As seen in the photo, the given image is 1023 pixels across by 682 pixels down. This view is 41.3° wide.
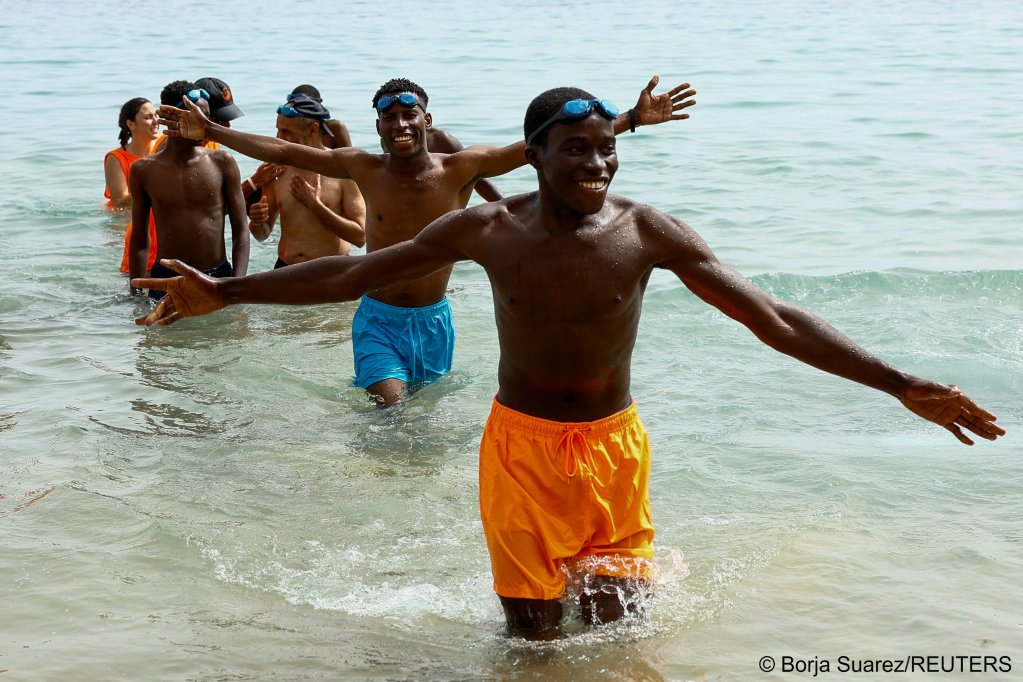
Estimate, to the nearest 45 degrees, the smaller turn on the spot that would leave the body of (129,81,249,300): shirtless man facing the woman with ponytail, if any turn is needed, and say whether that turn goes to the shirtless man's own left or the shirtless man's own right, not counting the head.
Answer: approximately 180°

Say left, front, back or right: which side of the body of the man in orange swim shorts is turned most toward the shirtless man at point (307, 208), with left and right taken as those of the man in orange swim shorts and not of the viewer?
back

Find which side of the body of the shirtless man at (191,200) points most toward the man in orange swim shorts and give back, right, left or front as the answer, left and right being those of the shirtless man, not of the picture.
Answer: front

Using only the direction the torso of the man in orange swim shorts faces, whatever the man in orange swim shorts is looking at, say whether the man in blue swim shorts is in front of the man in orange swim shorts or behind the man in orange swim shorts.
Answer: behind

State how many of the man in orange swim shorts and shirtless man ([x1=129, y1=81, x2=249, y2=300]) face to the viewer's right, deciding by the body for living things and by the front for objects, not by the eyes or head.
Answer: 0

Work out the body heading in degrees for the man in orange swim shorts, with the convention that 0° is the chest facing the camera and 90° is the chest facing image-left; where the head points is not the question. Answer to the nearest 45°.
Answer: approximately 0°

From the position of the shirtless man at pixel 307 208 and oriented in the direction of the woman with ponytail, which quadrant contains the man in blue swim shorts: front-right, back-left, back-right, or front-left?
back-left

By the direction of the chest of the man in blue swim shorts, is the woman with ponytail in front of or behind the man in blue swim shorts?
behind
